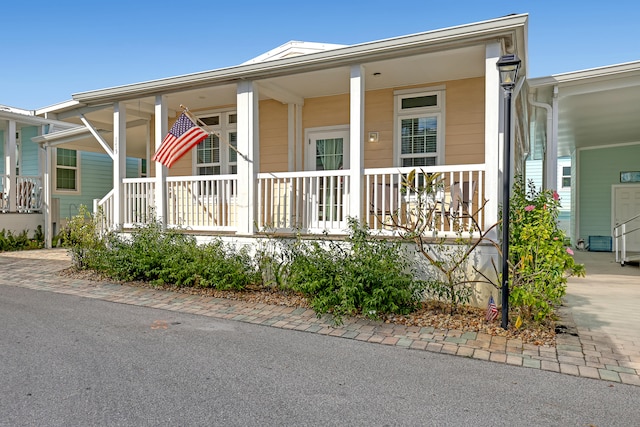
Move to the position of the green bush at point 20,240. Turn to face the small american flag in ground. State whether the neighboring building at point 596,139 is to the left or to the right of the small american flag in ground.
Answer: left

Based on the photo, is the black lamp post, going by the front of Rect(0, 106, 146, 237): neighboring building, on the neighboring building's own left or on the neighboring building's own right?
on the neighboring building's own left

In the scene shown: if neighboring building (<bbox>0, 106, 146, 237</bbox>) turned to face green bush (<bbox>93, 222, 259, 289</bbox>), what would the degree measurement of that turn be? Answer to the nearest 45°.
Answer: approximately 45° to its left

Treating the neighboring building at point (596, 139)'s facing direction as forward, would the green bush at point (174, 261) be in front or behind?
in front

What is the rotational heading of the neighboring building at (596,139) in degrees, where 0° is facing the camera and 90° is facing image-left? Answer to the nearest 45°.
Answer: approximately 0°

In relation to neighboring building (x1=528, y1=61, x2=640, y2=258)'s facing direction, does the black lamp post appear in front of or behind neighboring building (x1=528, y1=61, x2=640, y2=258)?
in front

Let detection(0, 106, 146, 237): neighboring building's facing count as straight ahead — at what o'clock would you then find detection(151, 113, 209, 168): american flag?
The american flag is roughly at 10 o'clock from the neighboring building.
